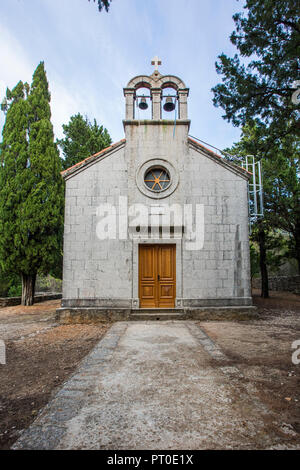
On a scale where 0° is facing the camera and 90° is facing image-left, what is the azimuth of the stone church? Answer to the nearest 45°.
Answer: approximately 0°

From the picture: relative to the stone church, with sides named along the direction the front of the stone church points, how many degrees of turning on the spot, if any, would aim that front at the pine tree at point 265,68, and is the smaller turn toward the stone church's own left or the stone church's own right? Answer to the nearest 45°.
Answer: approximately 45° to the stone church's own left

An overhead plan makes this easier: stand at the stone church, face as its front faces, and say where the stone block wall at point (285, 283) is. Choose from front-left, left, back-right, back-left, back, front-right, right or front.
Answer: back-left

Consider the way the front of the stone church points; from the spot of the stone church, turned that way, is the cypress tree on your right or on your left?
on your right
